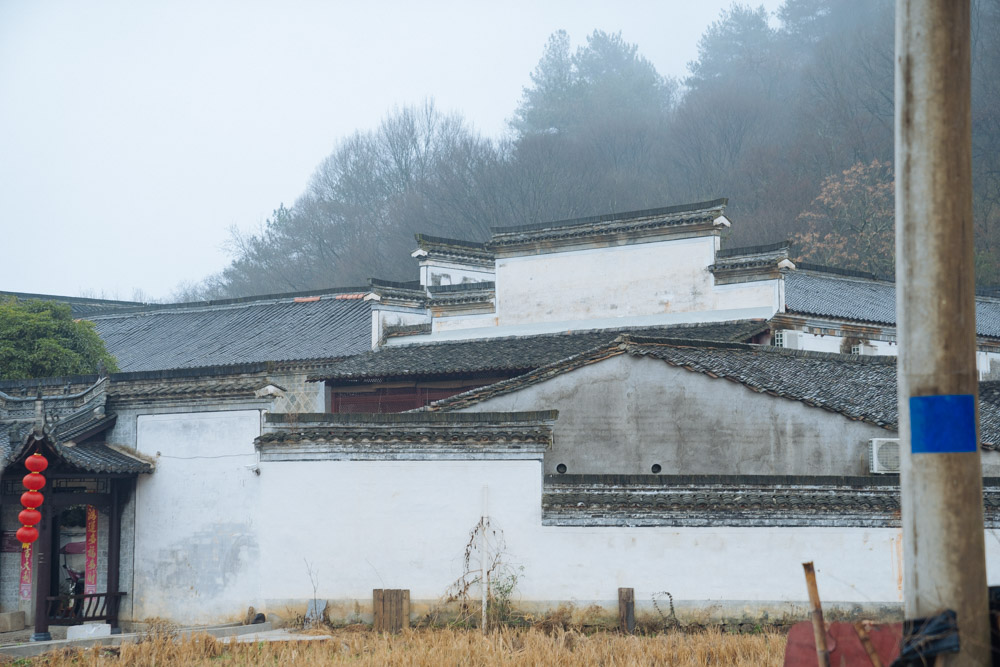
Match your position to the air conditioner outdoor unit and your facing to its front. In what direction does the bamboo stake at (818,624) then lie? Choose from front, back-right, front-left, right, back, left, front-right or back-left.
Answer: front

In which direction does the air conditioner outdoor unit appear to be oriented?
toward the camera

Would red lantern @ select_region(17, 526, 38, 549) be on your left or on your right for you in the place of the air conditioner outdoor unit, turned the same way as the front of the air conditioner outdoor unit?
on your right

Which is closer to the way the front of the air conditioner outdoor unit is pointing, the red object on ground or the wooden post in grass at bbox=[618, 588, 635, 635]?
the red object on ground

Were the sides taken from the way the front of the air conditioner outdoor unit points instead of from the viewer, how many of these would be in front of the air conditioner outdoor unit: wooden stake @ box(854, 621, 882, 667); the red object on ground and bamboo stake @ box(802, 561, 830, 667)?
3

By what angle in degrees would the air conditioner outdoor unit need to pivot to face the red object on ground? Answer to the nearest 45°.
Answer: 0° — it already faces it

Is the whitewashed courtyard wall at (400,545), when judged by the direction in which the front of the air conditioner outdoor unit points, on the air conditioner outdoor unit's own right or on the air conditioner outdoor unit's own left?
on the air conditioner outdoor unit's own right

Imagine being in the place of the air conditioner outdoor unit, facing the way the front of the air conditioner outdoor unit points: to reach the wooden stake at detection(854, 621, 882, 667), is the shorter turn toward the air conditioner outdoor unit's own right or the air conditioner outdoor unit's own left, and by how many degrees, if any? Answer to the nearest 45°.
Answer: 0° — it already faces it

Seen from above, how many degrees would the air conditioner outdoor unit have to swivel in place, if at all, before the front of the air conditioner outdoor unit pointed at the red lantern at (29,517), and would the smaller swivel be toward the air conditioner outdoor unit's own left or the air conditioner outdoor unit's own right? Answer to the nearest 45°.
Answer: approximately 45° to the air conditioner outdoor unit's own right

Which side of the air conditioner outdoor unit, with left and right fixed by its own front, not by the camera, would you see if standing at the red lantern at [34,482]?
right

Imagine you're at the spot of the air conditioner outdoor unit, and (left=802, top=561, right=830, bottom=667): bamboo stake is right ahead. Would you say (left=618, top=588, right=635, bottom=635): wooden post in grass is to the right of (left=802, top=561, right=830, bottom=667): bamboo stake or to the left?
right

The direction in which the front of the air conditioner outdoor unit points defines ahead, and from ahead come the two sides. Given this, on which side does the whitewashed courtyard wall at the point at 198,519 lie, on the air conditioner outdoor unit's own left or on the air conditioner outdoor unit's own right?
on the air conditioner outdoor unit's own right

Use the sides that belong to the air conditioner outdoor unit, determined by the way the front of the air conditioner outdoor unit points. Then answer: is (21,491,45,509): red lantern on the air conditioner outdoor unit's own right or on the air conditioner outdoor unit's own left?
on the air conditioner outdoor unit's own right
